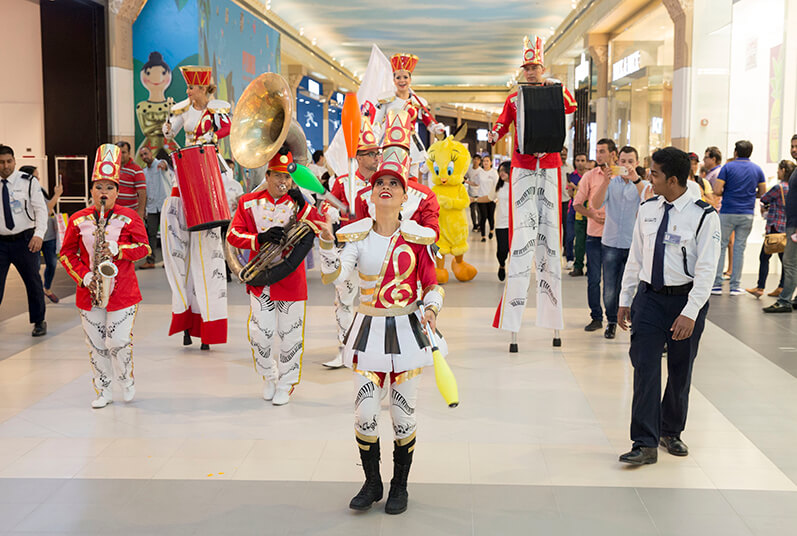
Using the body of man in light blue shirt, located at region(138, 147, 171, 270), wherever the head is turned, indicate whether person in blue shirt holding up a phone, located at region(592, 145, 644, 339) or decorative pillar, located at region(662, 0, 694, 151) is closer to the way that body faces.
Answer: the person in blue shirt holding up a phone

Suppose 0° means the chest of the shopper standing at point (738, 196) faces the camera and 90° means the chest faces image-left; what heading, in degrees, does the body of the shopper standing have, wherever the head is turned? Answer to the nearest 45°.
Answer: approximately 180°

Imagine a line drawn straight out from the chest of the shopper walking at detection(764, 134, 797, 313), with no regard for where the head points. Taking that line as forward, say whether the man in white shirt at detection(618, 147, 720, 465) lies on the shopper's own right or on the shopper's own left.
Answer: on the shopper's own left

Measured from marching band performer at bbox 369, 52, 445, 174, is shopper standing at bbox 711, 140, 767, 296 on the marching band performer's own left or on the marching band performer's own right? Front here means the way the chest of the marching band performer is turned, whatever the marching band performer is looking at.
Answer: on the marching band performer's own left

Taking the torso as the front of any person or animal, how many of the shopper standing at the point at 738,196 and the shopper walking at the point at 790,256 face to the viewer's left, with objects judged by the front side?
1
